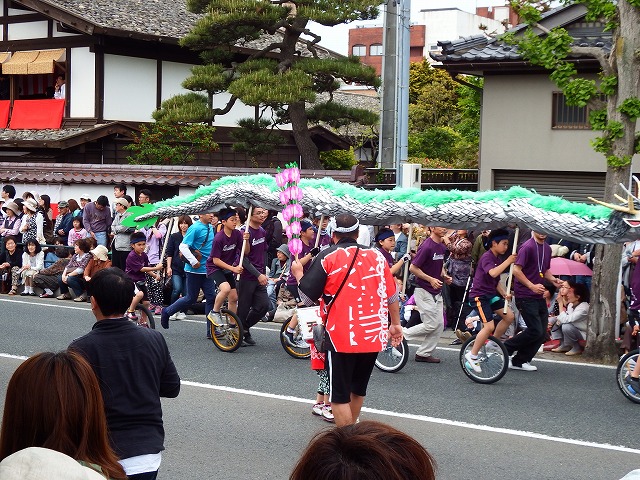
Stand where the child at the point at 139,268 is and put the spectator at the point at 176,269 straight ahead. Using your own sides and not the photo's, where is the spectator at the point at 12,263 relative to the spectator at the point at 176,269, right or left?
left

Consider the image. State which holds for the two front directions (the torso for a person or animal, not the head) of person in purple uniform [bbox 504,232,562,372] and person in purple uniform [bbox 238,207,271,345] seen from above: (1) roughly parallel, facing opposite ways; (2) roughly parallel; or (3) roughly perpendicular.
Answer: roughly parallel

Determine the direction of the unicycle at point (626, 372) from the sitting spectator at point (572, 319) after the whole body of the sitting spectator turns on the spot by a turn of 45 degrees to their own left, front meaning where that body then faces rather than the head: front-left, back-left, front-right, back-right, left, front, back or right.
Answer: front-left
